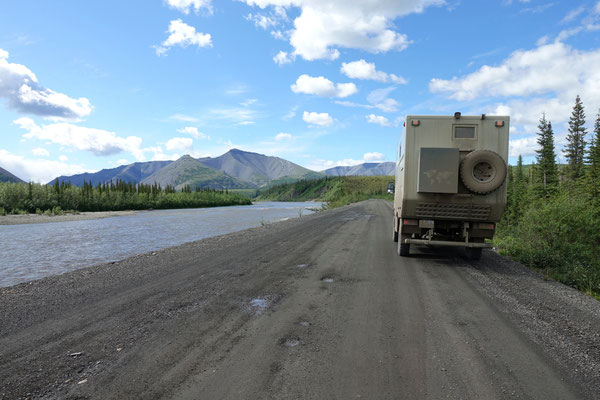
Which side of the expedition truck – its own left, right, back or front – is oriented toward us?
back

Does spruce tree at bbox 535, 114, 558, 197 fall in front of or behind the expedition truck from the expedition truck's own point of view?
in front

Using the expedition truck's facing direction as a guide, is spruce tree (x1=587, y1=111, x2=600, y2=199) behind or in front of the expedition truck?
in front
